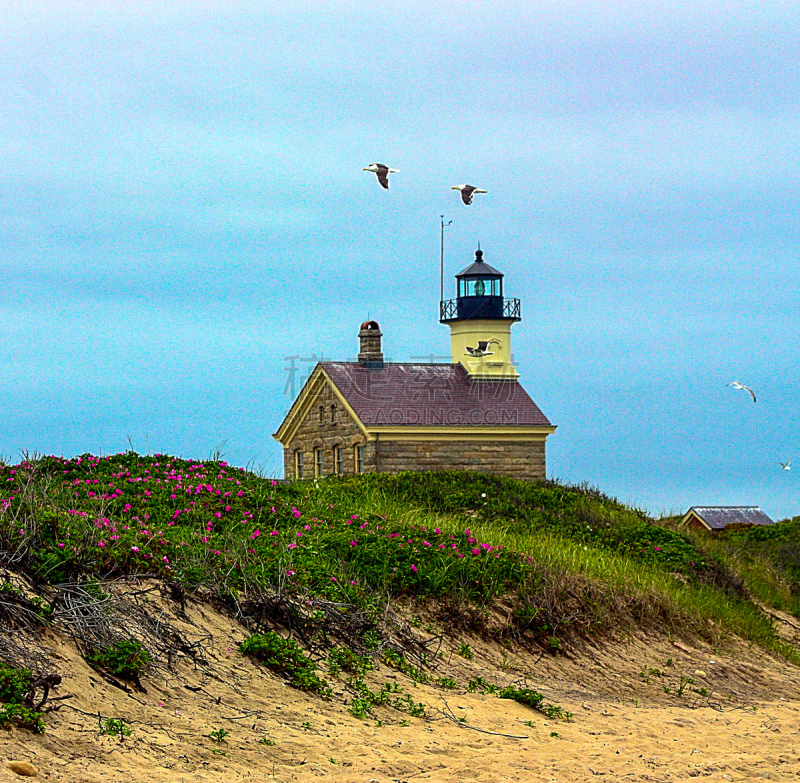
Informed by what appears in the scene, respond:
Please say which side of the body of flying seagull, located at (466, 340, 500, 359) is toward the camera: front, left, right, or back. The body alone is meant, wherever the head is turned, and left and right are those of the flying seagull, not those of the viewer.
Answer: left

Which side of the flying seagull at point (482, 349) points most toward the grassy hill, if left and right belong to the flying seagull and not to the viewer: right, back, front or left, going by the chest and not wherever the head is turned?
left

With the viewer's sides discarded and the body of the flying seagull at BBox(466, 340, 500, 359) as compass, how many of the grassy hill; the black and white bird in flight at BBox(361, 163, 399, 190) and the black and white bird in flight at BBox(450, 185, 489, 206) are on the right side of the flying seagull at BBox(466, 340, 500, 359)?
0

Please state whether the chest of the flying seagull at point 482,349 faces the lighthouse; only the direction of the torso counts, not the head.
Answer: no
